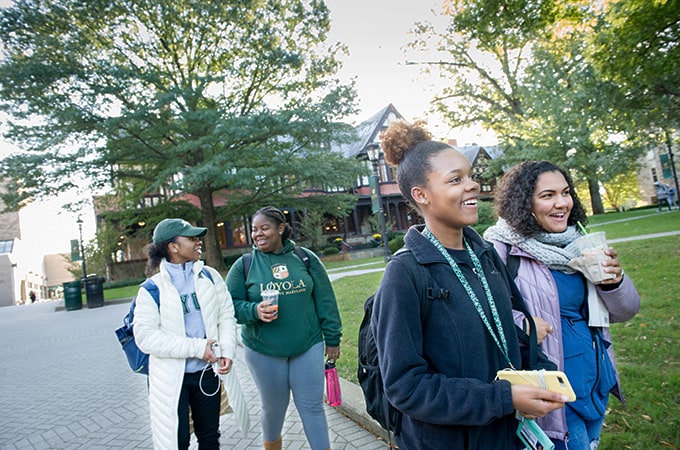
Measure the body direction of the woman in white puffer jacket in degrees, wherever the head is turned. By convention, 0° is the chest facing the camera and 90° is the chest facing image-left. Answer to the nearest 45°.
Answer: approximately 315°

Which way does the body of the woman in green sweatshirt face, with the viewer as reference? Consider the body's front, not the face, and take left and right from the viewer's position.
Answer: facing the viewer

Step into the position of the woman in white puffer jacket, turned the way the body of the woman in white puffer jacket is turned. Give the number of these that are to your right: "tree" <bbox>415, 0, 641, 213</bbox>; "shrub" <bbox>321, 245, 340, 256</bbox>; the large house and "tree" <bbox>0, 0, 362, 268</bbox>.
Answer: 0

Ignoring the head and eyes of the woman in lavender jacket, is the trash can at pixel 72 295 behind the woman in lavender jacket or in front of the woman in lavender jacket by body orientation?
behind

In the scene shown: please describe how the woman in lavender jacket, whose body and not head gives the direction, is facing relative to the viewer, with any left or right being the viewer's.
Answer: facing the viewer and to the right of the viewer

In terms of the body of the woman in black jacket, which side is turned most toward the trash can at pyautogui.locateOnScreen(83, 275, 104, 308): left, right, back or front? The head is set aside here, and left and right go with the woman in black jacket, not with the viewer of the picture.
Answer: back

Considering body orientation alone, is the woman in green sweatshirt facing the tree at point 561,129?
no

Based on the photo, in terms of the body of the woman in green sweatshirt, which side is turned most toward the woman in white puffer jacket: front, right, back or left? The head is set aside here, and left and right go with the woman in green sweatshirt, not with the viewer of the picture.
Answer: right

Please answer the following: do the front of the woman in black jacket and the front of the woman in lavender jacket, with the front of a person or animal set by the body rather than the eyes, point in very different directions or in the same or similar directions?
same or similar directions

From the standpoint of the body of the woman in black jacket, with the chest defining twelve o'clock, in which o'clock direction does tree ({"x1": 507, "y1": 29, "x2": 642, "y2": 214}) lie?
The tree is roughly at 8 o'clock from the woman in black jacket.

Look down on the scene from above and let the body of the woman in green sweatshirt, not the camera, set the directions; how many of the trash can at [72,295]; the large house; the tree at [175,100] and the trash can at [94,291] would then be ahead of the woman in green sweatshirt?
0

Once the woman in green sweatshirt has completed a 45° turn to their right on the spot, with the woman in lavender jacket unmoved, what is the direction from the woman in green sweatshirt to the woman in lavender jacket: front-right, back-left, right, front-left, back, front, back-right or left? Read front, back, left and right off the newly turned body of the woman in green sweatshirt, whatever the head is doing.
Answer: left

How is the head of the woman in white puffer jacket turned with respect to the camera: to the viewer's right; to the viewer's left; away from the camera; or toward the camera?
to the viewer's right

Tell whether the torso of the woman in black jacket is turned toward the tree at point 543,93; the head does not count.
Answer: no

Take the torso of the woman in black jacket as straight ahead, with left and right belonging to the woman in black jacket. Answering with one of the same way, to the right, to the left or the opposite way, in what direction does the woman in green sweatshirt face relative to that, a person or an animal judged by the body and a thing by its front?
the same way

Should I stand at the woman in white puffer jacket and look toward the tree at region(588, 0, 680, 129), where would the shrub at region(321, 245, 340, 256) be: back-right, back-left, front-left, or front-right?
front-left
